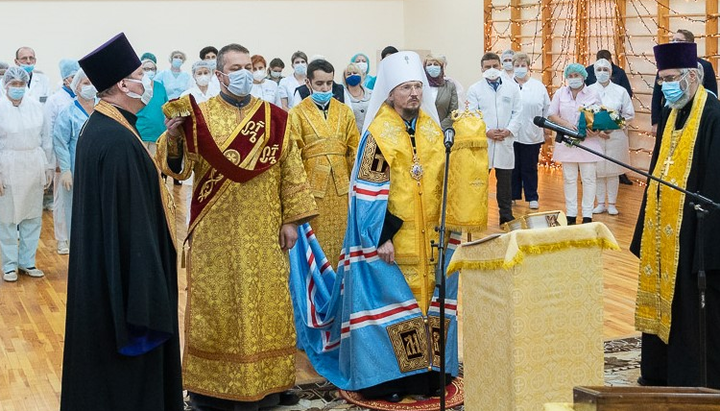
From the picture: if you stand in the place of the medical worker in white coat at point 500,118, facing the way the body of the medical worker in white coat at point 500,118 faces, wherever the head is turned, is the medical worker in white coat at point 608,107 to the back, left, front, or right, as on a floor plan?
left

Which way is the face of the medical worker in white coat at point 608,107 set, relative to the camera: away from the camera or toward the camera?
toward the camera

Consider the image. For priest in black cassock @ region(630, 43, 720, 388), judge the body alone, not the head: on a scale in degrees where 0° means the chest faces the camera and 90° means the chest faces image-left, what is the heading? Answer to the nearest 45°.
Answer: approximately 45°

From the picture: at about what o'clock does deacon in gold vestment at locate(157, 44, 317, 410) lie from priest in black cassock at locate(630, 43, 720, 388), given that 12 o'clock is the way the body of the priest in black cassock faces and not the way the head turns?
The deacon in gold vestment is roughly at 1 o'clock from the priest in black cassock.

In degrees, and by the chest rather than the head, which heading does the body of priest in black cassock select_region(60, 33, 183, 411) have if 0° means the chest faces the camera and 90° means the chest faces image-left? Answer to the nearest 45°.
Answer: approximately 270°

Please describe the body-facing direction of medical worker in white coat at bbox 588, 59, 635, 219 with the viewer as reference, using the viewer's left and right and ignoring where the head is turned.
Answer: facing the viewer

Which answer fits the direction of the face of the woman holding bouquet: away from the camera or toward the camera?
toward the camera

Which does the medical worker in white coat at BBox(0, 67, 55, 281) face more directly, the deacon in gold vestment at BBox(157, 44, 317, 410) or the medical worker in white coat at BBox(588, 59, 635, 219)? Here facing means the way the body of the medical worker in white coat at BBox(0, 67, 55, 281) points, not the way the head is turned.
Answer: the deacon in gold vestment

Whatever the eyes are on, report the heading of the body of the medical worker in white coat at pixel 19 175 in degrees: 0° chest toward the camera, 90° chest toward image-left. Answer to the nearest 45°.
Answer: approximately 0°

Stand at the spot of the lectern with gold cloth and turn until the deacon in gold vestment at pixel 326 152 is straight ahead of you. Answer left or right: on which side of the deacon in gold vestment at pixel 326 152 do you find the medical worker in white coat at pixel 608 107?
right

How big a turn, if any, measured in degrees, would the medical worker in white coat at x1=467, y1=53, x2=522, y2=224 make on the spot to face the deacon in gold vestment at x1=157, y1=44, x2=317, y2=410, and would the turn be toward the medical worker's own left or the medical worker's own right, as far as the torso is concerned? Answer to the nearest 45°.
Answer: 0° — they already face them

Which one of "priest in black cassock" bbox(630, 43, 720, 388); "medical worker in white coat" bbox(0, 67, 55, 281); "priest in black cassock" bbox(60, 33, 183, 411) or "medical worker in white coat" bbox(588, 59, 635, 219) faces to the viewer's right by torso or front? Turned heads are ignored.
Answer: "priest in black cassock" bbox(60, 33, 183, 411)

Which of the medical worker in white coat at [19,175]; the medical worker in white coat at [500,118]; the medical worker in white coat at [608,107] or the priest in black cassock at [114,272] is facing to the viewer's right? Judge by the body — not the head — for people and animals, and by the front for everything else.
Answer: the priest in black cassock

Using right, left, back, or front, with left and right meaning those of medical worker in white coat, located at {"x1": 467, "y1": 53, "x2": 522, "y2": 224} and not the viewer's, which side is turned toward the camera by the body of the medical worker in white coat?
front

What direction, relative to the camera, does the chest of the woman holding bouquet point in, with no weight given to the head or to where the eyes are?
toward the camera
